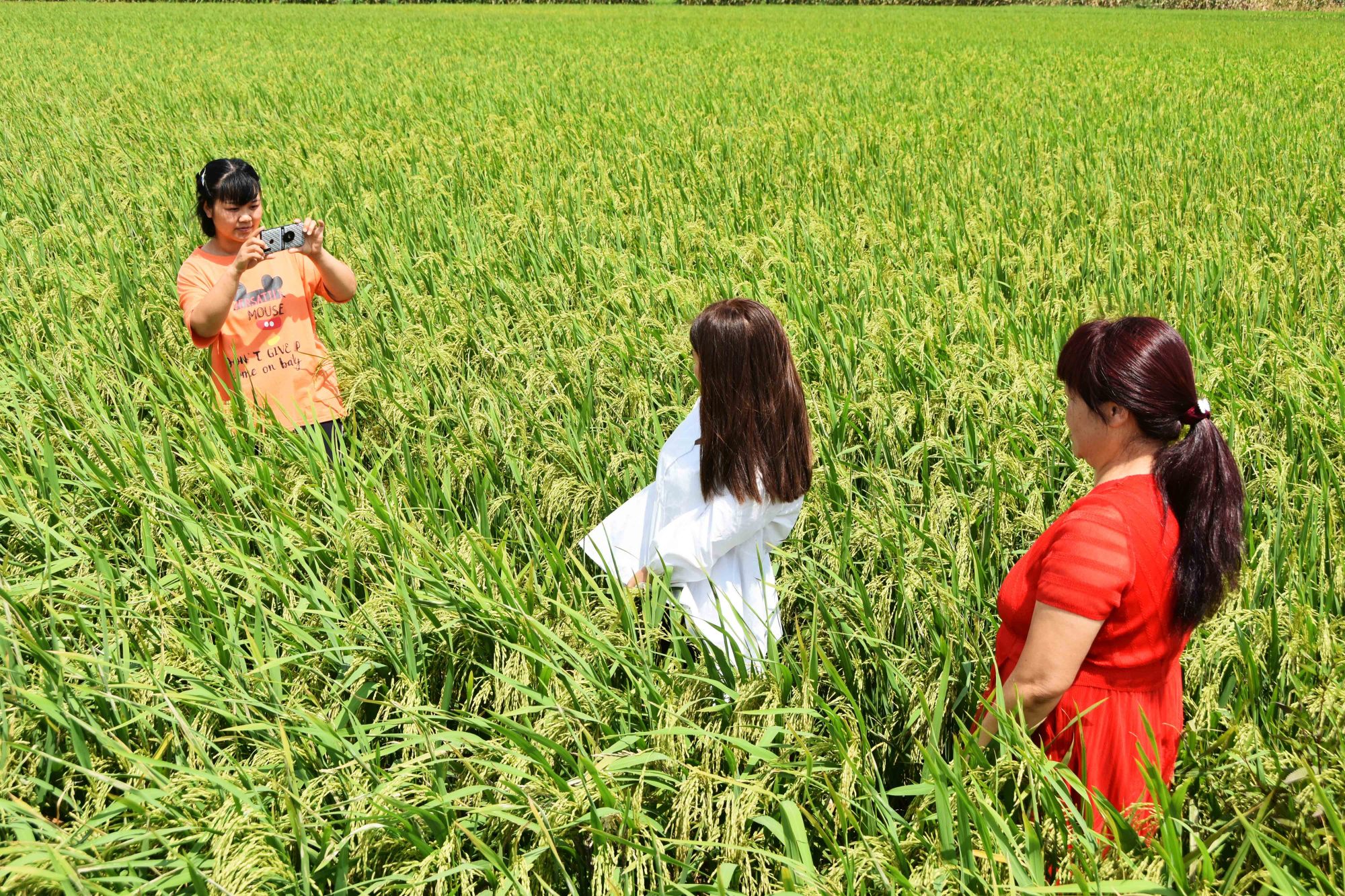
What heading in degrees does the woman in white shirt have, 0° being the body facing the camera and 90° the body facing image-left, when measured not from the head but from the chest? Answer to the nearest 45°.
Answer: approximately 135°

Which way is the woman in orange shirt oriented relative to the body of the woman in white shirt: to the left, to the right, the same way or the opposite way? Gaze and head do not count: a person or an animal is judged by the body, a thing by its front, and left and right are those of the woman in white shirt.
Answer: the opposite way

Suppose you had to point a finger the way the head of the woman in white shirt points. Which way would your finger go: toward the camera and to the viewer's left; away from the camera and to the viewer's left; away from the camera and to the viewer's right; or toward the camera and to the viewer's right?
away from the camera and to the viewer's left

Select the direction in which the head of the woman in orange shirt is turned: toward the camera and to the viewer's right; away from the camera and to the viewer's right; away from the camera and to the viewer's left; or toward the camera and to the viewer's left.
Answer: toward the camera and to the viewer's right

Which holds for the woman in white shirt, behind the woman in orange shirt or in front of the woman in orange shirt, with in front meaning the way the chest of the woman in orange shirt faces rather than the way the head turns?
in front

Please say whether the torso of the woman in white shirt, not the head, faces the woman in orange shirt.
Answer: yes

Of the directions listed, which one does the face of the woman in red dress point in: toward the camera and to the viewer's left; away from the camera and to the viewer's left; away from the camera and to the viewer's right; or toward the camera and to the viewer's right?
away from the camera and to the viewer's left

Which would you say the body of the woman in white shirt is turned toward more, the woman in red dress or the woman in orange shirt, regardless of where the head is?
the woman in orange shirt

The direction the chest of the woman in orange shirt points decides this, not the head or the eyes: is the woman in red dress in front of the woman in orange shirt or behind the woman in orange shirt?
in front

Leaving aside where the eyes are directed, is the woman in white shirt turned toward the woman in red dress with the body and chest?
no
